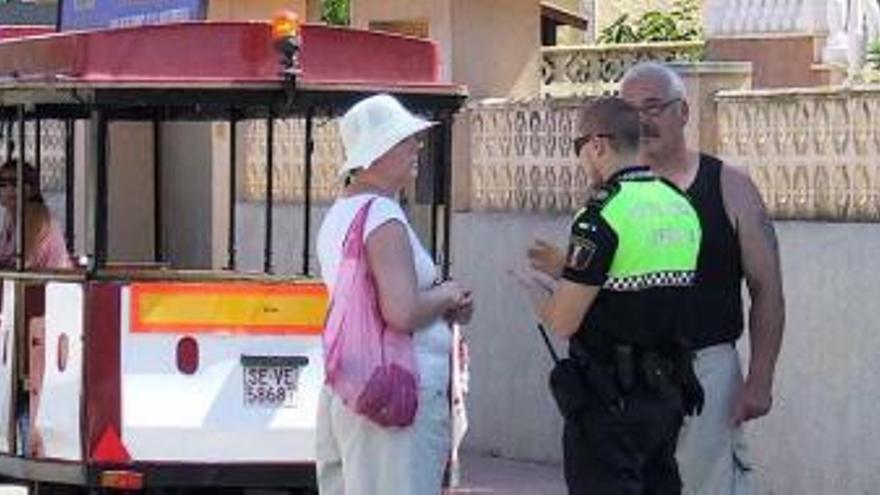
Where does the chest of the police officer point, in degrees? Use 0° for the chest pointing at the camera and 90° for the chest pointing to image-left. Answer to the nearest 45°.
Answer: approximately 135°

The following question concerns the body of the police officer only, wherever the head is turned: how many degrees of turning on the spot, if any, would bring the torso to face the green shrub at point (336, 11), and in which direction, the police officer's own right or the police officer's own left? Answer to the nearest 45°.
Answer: approximately 45° to the police officer's own right

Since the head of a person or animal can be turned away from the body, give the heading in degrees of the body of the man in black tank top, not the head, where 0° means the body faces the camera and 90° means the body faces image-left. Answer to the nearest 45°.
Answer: approximately 45°

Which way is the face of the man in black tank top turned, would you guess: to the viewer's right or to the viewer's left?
to the viewer's left

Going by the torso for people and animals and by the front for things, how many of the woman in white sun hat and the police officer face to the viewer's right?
1

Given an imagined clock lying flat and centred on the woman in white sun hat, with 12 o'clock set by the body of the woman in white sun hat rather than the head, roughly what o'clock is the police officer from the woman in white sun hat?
The police officer is roughly at 12 o'clock from the woman in white sun hat.

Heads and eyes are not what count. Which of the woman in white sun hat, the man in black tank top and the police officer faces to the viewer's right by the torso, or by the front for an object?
the woman in white sun hat

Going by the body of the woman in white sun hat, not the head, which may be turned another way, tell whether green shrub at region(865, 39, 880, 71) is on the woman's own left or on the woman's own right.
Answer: on the woman's own left

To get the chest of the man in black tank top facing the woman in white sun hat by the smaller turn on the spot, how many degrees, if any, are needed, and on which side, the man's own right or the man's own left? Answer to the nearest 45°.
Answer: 0° — they already face them

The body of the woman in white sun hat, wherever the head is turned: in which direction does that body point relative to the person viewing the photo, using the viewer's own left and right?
facing to the right of the viewer

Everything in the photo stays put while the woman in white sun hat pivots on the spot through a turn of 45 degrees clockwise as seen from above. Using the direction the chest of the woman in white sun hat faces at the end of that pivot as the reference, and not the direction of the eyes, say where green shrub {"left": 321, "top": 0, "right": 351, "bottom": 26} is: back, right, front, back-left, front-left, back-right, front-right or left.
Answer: back-left

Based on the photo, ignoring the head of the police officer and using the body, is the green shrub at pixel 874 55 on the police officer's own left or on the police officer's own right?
on the police officer's own right

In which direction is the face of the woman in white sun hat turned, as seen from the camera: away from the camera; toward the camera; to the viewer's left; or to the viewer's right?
to the viewer's right
